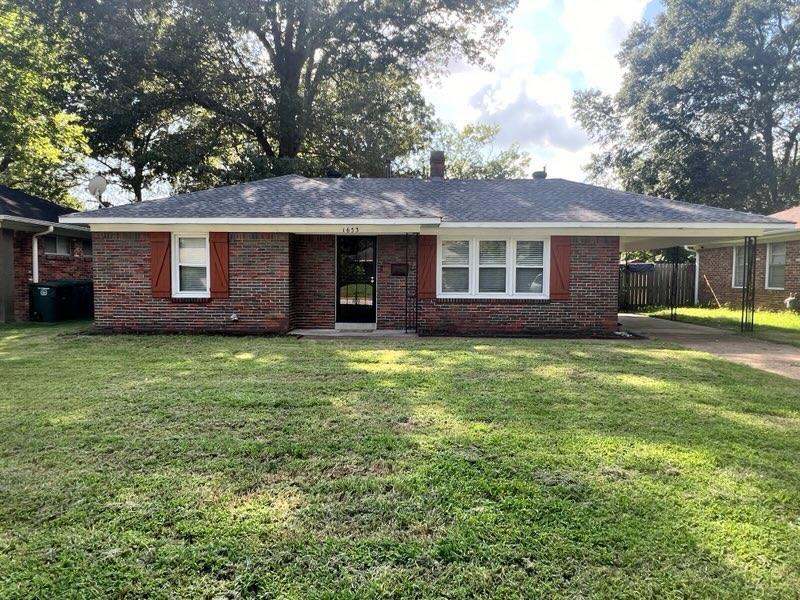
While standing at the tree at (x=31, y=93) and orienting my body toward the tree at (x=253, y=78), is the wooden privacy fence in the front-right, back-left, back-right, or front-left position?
front-right

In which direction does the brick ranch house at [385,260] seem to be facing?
toward the camera

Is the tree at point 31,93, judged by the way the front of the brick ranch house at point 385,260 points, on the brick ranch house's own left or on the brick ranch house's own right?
on the brick ranch house's own right

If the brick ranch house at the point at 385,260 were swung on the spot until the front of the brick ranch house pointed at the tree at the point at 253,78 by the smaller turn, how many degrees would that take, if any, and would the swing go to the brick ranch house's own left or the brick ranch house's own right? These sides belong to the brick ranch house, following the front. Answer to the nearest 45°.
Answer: approximately 135° to the brick ranch house's own right

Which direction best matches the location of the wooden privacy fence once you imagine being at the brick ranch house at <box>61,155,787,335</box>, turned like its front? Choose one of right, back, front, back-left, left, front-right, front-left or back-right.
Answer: back-left

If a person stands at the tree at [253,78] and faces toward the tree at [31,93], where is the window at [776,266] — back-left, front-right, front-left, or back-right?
back-left

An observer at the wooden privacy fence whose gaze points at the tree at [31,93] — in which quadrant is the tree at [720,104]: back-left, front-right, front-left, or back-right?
back-right

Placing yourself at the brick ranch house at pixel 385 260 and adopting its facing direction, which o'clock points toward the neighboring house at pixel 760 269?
The neighboring house is roughly at 8 o'clock from the brick ranch house.

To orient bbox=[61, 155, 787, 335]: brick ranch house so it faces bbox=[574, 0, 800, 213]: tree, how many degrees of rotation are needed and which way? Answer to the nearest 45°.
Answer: approximately 135° to its left

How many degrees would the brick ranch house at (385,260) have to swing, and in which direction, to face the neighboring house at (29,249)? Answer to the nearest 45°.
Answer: approximately 90° to its right

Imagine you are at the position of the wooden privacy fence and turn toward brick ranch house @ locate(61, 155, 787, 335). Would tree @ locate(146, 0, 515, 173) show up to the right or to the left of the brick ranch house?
right
